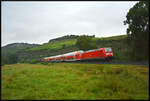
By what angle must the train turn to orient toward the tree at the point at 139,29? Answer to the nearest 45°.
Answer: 0° — it already faces it

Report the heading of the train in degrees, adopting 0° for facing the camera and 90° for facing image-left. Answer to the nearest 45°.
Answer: approximately 315°
